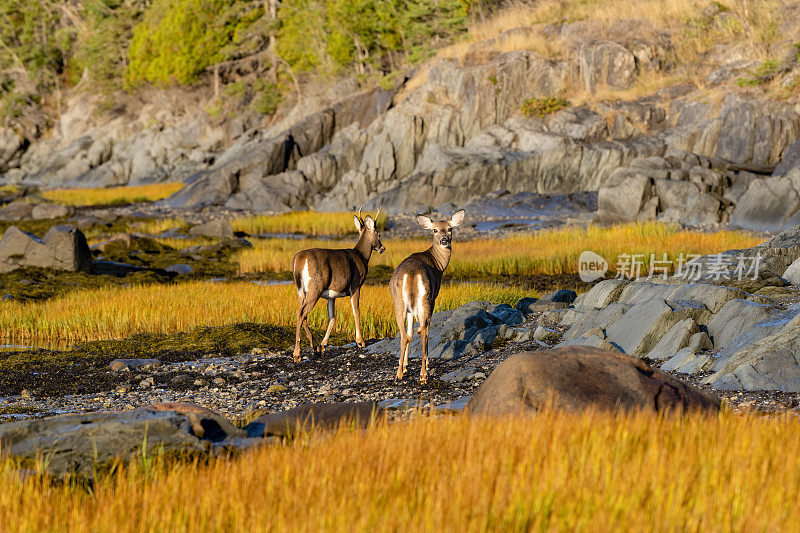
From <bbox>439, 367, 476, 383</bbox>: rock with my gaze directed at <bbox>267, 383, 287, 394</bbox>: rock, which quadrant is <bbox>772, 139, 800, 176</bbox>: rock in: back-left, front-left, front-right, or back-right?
back-right

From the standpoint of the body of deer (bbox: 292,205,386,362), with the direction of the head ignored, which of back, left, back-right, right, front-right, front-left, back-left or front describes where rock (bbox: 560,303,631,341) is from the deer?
front-right

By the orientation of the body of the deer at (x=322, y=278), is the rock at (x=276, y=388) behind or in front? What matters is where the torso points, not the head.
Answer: behind

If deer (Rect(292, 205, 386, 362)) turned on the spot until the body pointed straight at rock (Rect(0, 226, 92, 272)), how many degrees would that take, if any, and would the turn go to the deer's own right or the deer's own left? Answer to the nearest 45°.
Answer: approximately 90° to the deer's own left

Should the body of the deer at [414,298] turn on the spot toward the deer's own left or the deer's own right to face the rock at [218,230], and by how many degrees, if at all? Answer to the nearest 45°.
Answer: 0° — it already faces it

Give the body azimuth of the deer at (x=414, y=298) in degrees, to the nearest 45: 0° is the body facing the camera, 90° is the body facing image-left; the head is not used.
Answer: approximately 180°

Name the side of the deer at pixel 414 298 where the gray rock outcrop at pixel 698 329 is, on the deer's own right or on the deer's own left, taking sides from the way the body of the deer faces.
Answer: on the deer's own right

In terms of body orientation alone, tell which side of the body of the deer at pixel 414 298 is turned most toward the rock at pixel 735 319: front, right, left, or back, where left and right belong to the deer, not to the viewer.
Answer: right

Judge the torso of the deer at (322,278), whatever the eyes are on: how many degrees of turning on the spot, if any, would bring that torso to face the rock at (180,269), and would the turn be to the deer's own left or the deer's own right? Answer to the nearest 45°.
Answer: approximately 45° to the deer's own left

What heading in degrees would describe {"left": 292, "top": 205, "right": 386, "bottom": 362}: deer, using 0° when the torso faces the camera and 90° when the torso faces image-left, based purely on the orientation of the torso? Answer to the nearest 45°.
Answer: approximately 225°
